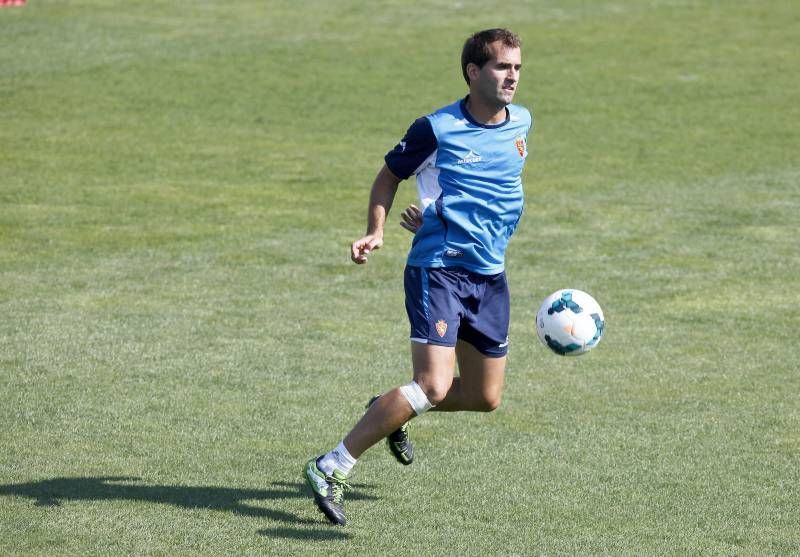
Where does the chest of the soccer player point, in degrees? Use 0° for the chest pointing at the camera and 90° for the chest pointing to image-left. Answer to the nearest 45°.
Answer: approximately 315°

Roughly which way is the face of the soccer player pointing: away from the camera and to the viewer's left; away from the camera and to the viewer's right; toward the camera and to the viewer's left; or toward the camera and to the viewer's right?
toward the camera and to the viewer's right

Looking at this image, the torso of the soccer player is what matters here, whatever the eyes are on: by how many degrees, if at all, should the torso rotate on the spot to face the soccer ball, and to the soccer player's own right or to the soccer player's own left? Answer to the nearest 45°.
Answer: approximately 90° to the soccer player's own left
